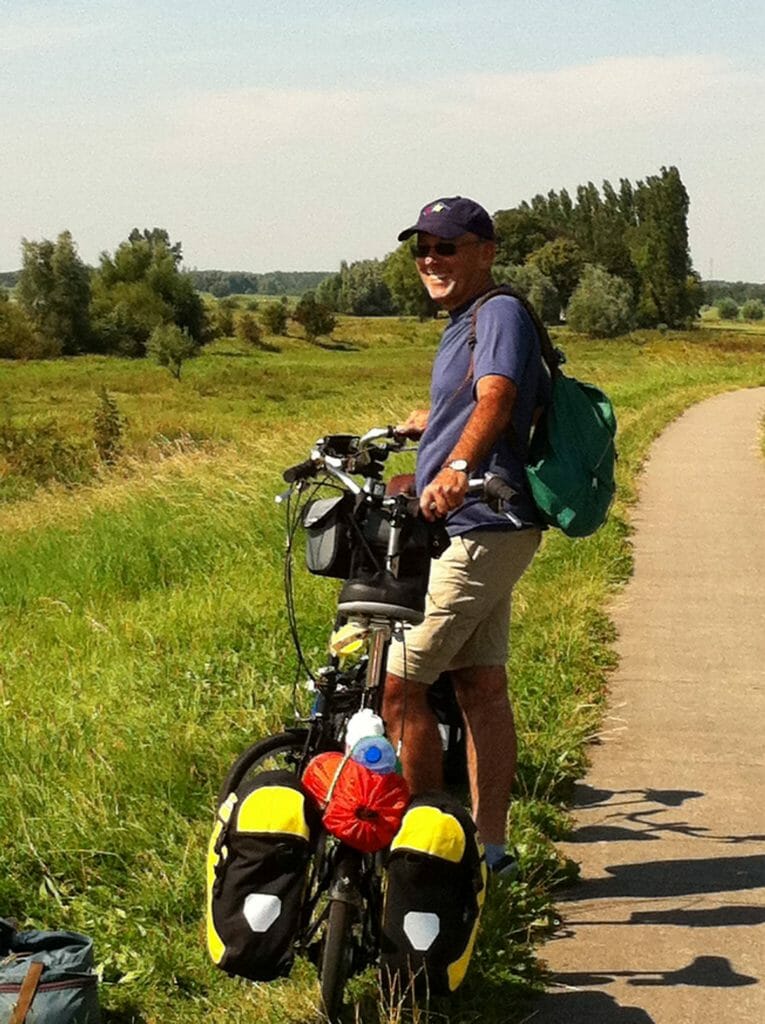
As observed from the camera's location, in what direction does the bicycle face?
facing away from the viewer

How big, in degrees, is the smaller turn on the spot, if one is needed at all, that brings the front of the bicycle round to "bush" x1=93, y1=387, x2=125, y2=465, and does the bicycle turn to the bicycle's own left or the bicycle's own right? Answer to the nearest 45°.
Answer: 0° — it already faces it

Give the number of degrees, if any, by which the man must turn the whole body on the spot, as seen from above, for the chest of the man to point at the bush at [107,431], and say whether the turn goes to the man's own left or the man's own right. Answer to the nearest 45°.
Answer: approximately 90° to the man's own right

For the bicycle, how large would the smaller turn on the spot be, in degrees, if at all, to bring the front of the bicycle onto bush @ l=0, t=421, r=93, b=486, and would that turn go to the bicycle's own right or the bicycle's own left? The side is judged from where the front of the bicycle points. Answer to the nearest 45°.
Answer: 0° — it already faces it

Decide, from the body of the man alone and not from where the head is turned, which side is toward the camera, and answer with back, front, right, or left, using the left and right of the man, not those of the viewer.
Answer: left
